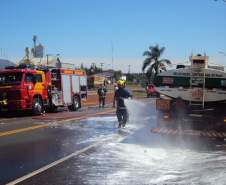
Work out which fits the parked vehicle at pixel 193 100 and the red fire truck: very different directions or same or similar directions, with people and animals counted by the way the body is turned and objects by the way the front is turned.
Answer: very different directions

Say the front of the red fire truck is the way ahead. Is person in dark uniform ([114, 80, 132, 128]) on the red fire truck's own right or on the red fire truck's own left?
on the red fire truck's own left
